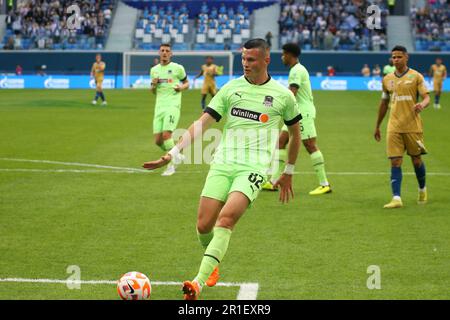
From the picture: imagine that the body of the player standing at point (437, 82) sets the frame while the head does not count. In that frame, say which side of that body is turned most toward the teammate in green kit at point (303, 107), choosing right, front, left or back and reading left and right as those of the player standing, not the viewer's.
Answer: front

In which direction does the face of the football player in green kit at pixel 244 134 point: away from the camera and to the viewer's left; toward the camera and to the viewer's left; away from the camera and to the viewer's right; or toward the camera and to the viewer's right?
toward the camera and to the viewer's left

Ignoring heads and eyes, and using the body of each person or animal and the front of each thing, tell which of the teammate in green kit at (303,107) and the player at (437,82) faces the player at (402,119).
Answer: the player at (437,82)

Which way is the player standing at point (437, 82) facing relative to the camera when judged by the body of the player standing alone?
toward the camera

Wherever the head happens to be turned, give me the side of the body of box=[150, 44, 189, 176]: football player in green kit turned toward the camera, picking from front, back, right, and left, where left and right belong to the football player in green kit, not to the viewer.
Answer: front

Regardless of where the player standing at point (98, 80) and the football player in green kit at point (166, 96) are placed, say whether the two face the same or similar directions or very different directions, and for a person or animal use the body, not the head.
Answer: same or similar directions

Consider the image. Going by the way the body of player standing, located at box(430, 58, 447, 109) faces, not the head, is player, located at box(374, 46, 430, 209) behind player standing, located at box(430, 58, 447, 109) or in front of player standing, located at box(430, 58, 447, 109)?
in front

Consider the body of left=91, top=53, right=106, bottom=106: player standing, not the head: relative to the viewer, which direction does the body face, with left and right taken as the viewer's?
facing the viewer

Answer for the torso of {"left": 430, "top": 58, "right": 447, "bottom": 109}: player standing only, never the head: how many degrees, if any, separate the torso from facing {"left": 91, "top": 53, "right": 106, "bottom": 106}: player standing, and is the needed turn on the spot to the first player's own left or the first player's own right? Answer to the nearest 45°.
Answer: approximately 90° to the first player's own right

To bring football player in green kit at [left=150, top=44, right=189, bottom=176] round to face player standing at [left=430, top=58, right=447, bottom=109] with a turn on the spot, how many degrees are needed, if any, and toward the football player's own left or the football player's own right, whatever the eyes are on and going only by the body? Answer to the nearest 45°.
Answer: approximately 135° to the football player's own left

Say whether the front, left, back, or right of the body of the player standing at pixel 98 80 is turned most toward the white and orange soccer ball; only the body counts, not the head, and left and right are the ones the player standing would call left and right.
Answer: front

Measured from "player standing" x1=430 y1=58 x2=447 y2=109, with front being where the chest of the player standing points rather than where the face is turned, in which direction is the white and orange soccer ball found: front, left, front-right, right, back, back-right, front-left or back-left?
front

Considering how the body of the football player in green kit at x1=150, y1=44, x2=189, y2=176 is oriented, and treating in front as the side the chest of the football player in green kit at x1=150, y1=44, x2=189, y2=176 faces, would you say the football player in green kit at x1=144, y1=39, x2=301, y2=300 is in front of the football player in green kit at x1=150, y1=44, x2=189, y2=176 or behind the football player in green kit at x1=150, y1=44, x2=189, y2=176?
in front
